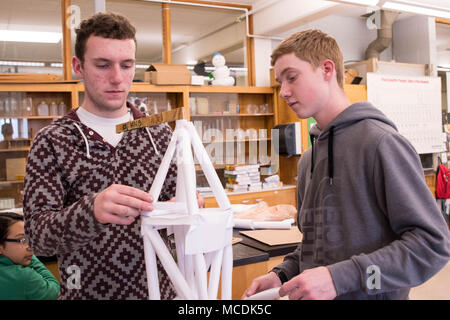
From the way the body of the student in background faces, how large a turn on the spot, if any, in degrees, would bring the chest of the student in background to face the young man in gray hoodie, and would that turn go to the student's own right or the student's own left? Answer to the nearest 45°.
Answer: approximately 45° to the student's own right

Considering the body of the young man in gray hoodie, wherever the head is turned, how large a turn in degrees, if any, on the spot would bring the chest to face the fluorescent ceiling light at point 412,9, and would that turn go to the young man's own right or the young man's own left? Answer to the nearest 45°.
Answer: approximately 135° to the young man's own right

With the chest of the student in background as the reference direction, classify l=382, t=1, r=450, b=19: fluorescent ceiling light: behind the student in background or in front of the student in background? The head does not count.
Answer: in front

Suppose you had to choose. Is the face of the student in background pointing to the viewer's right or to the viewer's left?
to the viewer's right

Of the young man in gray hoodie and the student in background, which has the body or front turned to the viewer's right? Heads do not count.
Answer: the student in background

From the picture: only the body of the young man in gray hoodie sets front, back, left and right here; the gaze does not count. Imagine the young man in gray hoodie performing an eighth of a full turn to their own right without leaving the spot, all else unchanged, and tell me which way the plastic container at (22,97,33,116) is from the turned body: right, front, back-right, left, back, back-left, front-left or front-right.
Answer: front-right

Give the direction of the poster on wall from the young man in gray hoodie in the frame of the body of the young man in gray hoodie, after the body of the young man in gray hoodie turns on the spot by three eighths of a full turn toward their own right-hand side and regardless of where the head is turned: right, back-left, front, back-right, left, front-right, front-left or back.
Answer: front

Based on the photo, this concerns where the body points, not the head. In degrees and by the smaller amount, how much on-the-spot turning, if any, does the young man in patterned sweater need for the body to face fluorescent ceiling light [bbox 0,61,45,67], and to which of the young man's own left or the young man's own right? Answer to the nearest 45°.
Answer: approximately 135° to the young man's own left

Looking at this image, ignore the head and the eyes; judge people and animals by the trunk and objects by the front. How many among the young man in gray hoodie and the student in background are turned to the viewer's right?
1

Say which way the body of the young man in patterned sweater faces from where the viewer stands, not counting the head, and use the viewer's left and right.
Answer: facing the viewer and to the right of the viewer

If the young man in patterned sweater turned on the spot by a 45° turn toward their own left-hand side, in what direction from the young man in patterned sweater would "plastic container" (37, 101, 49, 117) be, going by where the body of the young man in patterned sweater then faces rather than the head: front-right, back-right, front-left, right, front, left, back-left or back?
left

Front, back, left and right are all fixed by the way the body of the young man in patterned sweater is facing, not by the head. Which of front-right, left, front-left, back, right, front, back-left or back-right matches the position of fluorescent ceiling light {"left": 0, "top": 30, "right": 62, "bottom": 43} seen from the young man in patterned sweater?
back-left

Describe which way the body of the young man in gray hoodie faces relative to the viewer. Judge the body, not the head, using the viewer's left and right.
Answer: facing the viewer and to the left of the viewer

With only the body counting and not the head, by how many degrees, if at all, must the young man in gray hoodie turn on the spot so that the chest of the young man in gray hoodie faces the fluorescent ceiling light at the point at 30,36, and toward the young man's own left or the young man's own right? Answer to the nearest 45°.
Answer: approximately 90° to the young man's own right

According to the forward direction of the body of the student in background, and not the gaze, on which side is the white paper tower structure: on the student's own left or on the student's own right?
on the student's own right

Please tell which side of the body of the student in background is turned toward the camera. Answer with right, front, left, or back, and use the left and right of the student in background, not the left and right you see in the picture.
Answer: right
